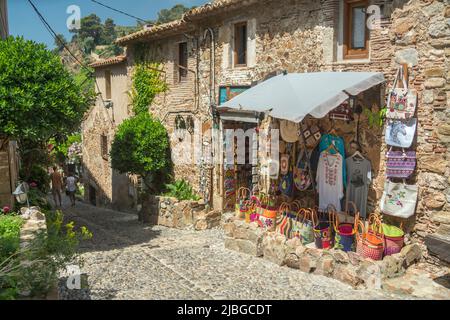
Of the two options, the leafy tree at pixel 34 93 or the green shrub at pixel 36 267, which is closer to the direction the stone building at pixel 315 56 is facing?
the green shrub

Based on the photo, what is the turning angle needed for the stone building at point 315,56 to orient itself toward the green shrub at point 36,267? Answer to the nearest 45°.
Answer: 0° — it already faces it

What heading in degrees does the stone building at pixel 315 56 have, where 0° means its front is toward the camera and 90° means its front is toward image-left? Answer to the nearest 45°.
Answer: approximately 45°
